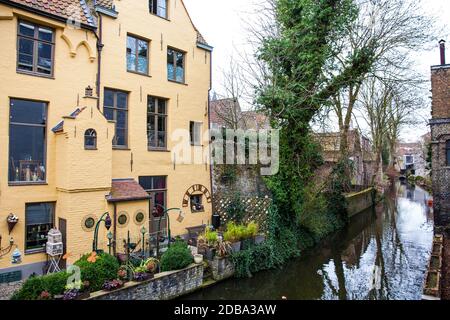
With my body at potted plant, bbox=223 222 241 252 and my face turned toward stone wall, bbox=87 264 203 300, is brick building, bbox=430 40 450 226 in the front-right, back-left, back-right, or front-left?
back-left

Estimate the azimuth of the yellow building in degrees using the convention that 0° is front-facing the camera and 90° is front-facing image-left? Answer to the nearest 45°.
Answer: approximately 315°

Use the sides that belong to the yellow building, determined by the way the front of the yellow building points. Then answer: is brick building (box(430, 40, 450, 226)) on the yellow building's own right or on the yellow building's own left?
on the yellow building's own left

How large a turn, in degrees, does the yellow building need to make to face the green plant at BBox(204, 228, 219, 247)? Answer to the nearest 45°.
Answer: approximately 45° to its left

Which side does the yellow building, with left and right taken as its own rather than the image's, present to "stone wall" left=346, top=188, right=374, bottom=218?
left
